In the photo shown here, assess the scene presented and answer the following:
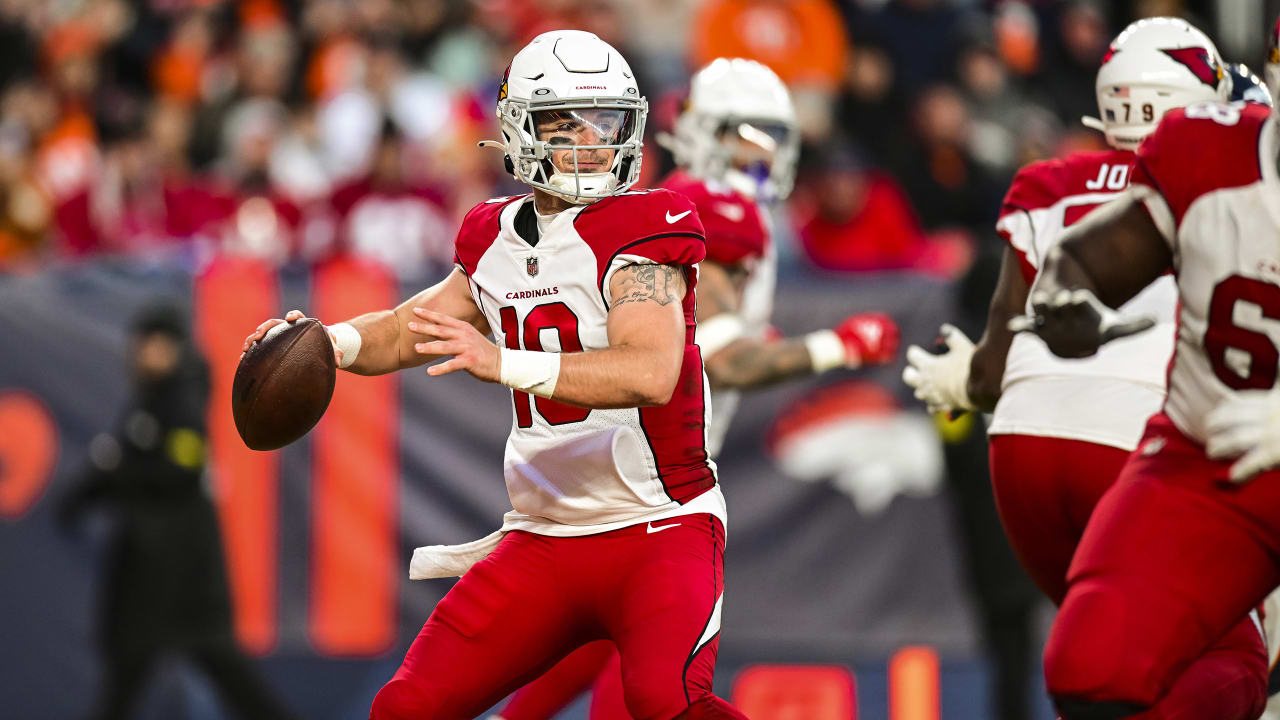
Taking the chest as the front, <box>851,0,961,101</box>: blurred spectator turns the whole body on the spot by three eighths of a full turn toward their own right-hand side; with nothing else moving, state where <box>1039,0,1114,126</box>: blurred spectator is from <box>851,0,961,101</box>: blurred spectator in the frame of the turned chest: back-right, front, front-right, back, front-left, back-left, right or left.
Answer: back-right

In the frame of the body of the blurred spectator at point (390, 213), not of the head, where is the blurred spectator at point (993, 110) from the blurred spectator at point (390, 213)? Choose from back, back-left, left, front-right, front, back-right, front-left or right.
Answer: left

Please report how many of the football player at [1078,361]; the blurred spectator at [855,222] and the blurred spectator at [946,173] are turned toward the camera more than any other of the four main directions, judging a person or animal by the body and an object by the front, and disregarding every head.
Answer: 2

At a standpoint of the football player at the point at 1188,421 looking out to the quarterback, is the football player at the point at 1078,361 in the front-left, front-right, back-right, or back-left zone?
front-right

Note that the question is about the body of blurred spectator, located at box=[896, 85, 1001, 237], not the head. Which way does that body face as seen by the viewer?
toward the camera

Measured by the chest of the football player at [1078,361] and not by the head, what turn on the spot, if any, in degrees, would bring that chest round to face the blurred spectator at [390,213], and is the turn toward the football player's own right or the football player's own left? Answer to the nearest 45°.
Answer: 0° — they already face them

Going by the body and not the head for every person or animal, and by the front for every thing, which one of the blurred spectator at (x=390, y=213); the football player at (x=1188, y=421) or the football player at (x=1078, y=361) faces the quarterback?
the blurred spectator

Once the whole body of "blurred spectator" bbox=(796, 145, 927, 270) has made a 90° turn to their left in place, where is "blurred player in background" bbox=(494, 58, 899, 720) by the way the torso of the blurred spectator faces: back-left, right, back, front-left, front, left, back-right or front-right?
right

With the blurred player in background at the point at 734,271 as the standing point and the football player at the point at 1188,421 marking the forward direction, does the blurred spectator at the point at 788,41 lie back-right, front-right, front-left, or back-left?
back-left

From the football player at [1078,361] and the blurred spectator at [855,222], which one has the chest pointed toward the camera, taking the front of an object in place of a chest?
the blurred spectator

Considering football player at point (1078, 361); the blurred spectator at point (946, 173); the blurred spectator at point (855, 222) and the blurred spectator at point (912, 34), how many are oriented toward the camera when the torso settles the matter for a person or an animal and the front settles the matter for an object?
3

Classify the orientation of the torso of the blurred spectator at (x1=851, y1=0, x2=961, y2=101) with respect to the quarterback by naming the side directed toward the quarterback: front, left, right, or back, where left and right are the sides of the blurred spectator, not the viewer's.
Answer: front

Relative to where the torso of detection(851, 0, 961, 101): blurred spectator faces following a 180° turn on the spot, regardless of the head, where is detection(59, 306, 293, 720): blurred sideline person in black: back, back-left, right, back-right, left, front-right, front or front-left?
back-left

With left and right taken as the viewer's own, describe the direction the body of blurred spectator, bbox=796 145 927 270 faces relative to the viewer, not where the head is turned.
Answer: facing the viewer

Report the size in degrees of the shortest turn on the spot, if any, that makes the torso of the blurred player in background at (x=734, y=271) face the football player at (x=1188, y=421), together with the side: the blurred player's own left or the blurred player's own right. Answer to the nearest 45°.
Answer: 0° — they already face them
